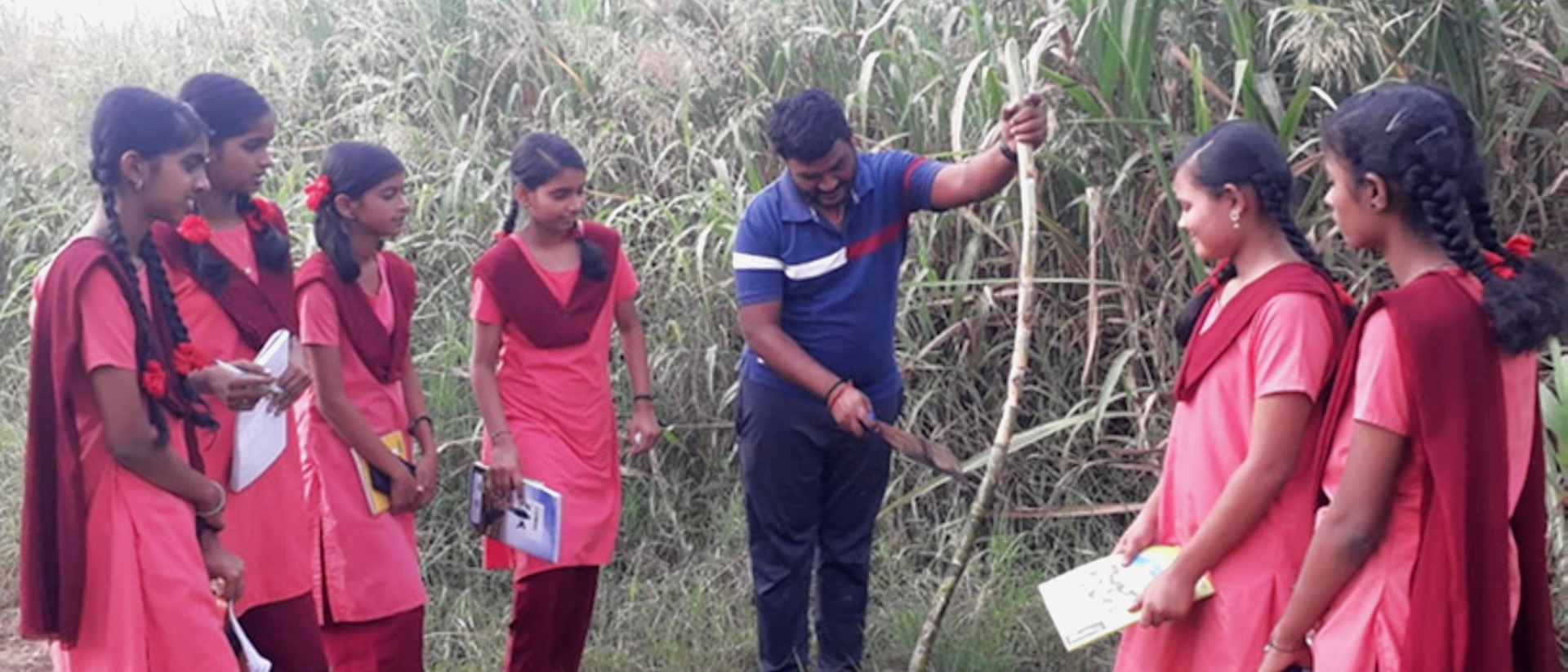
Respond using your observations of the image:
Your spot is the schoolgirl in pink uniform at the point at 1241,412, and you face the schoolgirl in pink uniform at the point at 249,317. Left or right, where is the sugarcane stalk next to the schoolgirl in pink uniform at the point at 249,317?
right

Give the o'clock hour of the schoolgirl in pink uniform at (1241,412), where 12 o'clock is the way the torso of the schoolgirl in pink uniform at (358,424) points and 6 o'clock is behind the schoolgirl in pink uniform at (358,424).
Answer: the schoolgirl in pink uniform at (1241,412) is roughly at 12 o'clock from the schoolgirl in pink uniform at (358,424).

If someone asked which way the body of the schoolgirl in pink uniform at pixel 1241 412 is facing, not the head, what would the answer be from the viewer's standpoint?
to the viewer's left

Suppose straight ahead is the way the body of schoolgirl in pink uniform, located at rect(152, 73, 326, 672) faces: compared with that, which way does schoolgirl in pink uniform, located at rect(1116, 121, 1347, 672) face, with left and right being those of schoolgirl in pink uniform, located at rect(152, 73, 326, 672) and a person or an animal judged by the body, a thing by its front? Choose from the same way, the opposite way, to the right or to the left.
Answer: the opposite way

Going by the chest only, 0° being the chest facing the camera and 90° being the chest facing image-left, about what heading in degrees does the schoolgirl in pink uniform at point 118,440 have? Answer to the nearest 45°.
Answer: approximately 270°

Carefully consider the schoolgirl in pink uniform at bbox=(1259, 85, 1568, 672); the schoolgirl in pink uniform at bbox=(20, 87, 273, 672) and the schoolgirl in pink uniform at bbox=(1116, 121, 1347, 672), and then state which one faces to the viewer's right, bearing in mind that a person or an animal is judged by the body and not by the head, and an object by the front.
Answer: the schoolgirl in pink uniform at bbox=(20, 87, 273, 672)

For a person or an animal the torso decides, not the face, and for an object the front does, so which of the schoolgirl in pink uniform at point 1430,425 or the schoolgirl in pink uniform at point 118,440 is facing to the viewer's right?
the schoolgirl in pink uniform at point 118,440

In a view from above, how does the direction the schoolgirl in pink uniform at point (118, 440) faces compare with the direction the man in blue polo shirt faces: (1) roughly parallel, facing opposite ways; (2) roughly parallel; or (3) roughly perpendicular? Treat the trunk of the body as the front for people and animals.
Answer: roughly perpendicular

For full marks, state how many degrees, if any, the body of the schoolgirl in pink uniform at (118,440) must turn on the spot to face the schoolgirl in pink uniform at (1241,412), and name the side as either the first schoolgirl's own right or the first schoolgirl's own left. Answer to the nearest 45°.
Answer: approximately 45° to the first schoolgirl's own right
